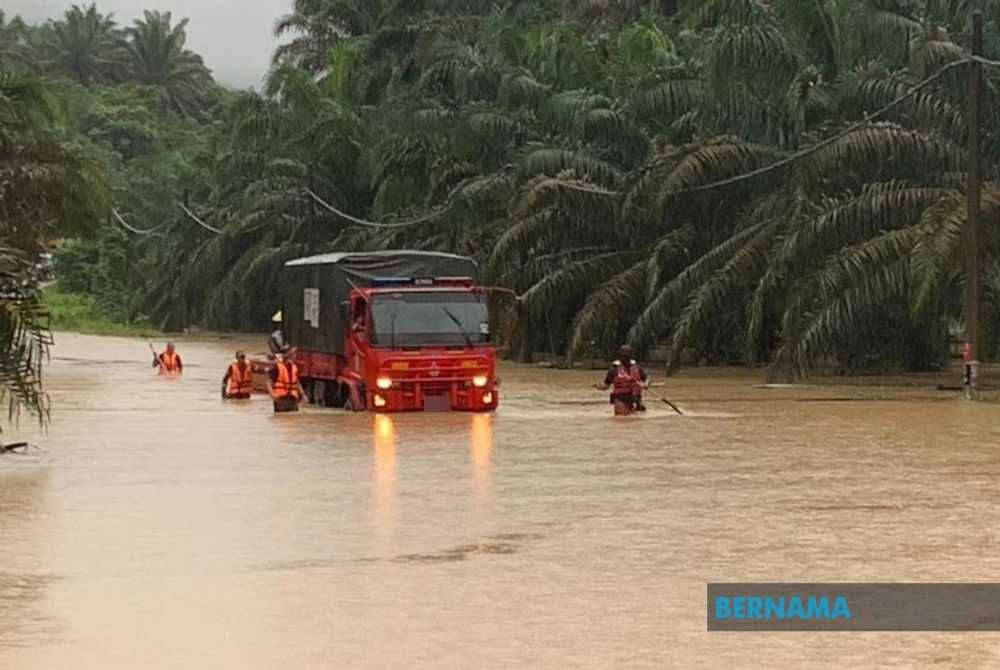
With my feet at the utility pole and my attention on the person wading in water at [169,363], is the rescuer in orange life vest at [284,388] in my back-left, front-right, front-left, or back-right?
front-left

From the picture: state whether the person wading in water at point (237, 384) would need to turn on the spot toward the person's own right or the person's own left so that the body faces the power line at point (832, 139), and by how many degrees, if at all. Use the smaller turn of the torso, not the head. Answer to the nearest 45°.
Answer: approximately 90° to the person's own left

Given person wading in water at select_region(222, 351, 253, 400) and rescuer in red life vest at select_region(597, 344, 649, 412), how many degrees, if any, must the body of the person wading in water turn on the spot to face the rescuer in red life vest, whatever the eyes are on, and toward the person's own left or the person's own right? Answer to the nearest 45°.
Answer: approximately 45° to the person's own left

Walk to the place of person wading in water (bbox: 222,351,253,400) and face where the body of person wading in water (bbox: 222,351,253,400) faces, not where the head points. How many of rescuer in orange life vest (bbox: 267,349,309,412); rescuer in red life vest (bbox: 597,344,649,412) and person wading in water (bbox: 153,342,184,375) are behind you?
1

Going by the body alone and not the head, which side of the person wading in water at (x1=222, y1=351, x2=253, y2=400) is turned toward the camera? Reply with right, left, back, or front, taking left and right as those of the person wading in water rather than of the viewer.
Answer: front

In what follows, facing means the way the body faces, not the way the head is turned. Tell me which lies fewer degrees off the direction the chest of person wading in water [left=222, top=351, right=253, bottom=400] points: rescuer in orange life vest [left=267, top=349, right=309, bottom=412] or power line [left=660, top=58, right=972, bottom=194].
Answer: the rescuer in orange life vest

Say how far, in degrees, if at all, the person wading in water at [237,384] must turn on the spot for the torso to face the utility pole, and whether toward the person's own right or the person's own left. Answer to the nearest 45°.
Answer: approximately 90° to the person's own left

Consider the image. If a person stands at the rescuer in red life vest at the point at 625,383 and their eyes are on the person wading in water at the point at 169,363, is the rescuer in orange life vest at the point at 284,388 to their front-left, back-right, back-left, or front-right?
front-left

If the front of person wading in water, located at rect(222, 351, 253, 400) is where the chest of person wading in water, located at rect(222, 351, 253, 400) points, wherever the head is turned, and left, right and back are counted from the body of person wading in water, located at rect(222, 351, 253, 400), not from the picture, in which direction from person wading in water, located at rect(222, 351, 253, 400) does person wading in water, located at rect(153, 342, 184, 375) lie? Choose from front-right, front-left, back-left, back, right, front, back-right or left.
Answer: back
